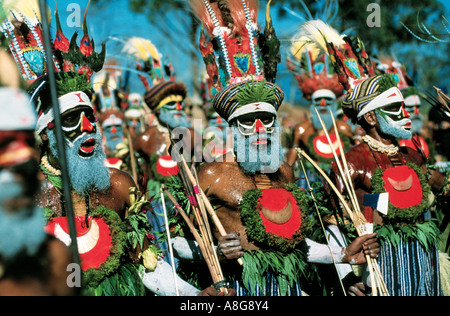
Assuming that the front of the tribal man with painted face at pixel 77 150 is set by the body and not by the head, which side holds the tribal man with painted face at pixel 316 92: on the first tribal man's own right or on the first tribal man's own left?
on the first tribal man's own left

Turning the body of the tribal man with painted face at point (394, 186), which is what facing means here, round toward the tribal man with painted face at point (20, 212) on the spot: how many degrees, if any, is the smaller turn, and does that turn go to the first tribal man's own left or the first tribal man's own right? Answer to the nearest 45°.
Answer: approximately 45° to the first tribal man's own right

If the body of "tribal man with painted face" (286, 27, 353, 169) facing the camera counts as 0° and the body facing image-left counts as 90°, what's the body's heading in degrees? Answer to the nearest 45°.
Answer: approximately 0°

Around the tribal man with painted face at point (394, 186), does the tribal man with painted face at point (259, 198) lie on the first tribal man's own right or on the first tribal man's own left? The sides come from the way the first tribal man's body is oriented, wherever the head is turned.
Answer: on the first tribal man's own right

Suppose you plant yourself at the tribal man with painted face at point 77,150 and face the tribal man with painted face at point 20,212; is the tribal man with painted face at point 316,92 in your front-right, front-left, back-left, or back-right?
back-left
